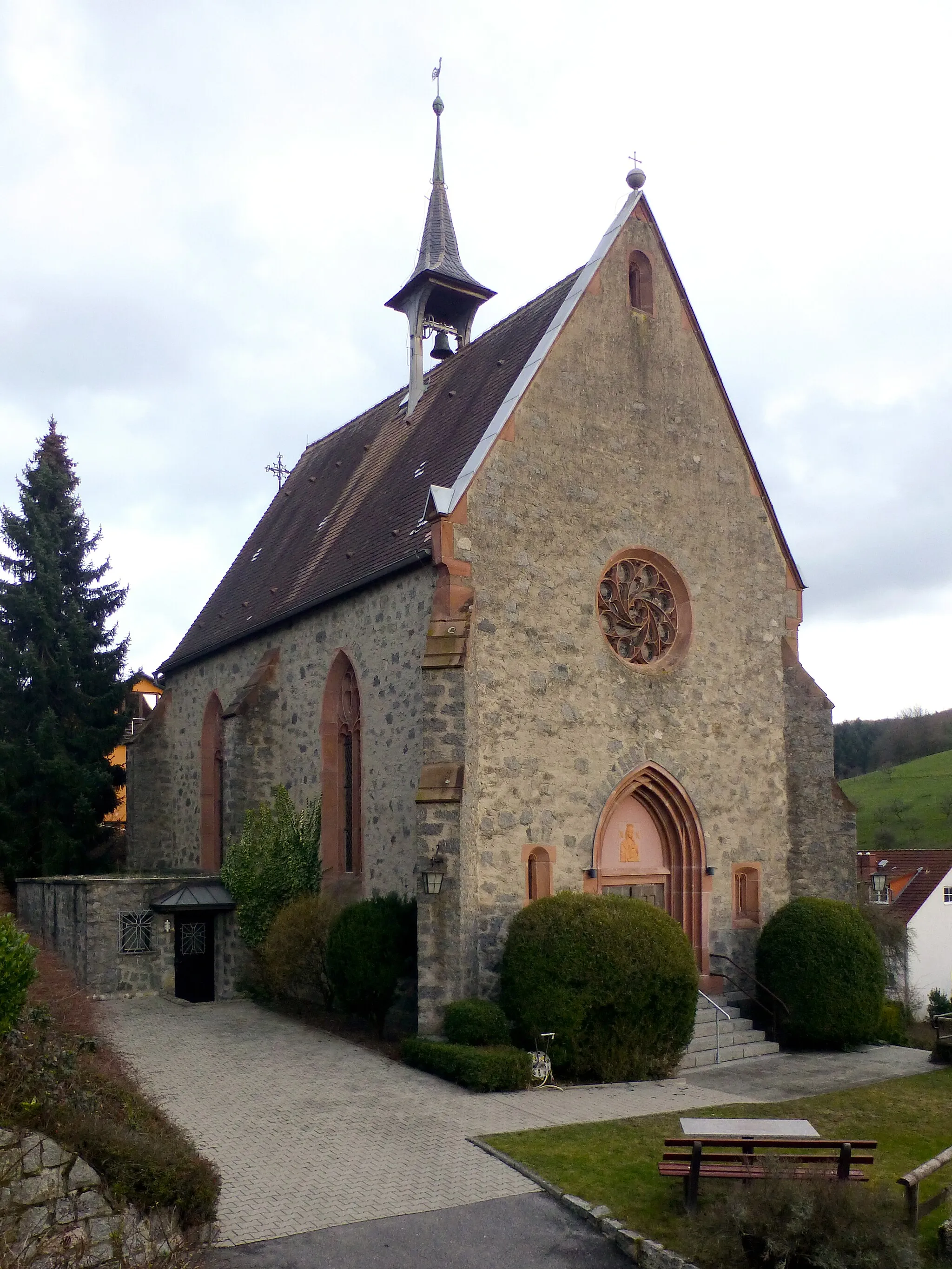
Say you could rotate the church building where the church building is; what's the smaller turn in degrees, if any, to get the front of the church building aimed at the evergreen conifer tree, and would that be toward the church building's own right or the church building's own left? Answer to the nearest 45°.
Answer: approximately 180°

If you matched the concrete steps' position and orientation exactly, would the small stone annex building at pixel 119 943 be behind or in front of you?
behind

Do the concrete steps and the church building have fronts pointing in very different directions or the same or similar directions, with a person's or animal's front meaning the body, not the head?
same or similar directions

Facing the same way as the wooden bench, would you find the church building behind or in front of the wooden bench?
in front

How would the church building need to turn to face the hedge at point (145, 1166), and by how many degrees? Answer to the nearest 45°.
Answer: approximately 45° to its right

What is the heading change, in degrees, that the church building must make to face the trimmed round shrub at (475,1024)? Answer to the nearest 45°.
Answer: approximately 45° to its right

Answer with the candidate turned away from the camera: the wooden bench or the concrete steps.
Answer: the wooden bench

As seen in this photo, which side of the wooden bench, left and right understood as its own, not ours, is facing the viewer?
back

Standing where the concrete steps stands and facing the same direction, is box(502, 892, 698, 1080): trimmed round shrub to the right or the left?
on its right

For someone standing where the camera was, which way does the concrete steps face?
facing the viewer and to the right of the viewer

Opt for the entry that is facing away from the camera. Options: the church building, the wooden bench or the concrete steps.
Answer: the wooden bench

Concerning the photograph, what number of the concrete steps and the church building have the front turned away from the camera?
0

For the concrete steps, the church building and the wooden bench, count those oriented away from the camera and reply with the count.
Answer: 1
